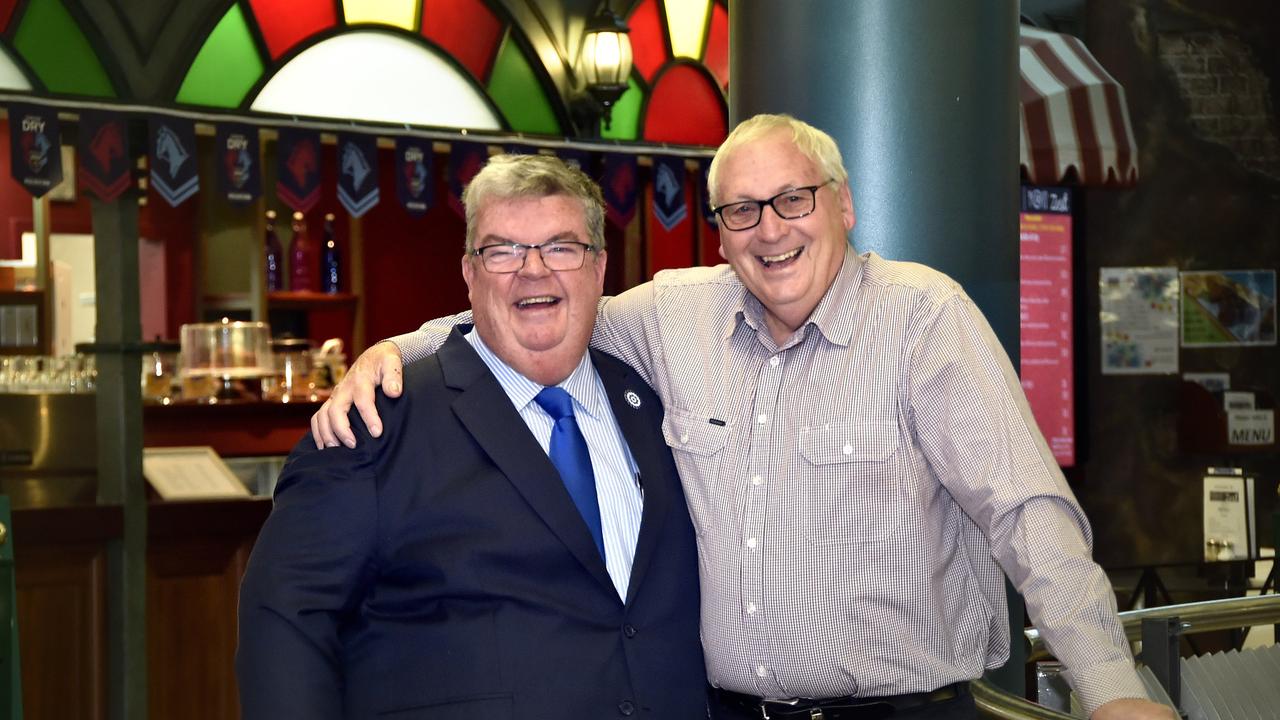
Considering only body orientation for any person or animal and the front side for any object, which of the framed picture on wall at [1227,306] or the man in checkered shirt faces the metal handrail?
the framed picture on wall

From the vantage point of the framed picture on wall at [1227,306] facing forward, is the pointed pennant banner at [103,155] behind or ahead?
ahead

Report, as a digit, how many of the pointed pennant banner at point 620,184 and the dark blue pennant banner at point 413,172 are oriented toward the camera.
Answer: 2

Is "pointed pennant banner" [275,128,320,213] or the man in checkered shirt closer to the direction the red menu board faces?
the man in checkered shirt

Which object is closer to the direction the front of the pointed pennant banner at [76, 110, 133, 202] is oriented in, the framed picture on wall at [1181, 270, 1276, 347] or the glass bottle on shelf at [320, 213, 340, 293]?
the framed picture on wall

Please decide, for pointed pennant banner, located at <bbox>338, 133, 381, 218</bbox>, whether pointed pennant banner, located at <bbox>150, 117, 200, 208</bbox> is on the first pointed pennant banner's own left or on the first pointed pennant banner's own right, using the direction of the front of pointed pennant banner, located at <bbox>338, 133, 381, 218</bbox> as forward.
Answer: on the first pointed pennant banner's own right

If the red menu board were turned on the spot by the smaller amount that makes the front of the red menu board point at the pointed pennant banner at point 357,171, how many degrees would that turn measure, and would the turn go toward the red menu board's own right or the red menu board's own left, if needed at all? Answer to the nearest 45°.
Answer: approximately 45° to the red menu board's own right

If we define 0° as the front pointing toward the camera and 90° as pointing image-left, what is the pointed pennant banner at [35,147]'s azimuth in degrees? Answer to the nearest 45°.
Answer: approximately 0°

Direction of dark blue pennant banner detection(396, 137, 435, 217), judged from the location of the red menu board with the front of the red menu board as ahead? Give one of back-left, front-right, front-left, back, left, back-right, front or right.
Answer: front-right
